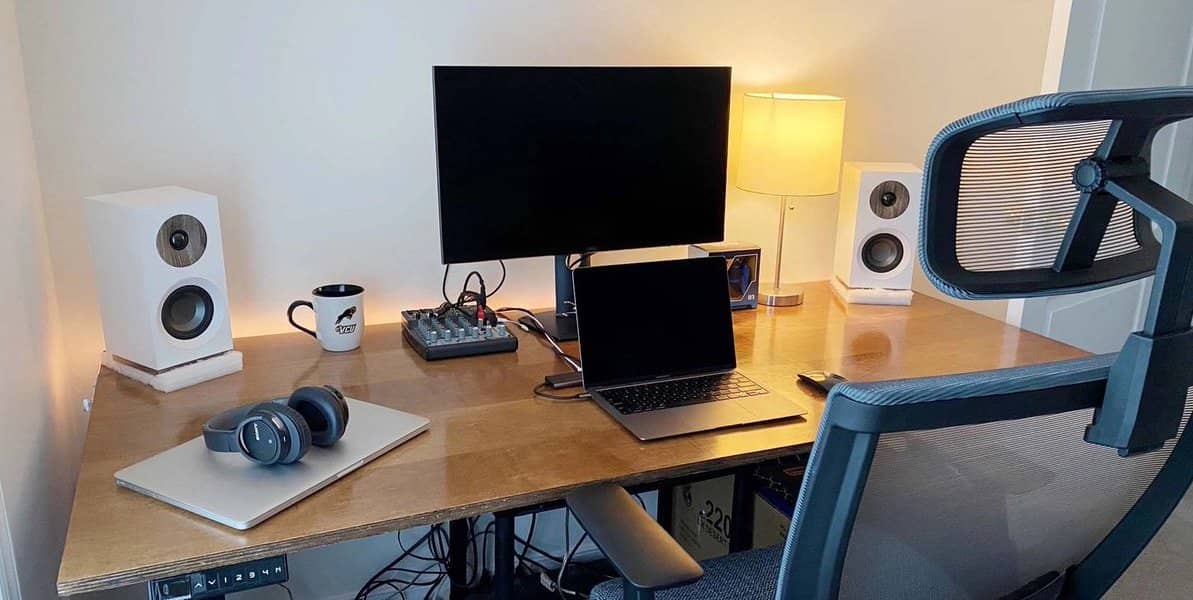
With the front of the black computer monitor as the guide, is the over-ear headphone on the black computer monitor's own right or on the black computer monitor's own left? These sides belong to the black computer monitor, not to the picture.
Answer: on the black computer monitor's own right

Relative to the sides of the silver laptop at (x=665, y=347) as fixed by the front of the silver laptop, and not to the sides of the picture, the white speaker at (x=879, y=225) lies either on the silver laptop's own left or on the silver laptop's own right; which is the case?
on the silver laptop's own left

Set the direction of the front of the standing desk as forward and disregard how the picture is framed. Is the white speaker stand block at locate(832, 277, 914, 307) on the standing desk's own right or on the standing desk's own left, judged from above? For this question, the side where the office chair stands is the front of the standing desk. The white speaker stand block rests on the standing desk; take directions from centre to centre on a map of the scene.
on the standing desk's own left

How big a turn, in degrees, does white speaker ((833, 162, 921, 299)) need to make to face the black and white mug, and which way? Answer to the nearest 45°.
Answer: approximately 45° to its right

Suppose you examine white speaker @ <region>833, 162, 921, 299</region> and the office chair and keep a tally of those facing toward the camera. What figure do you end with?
1
